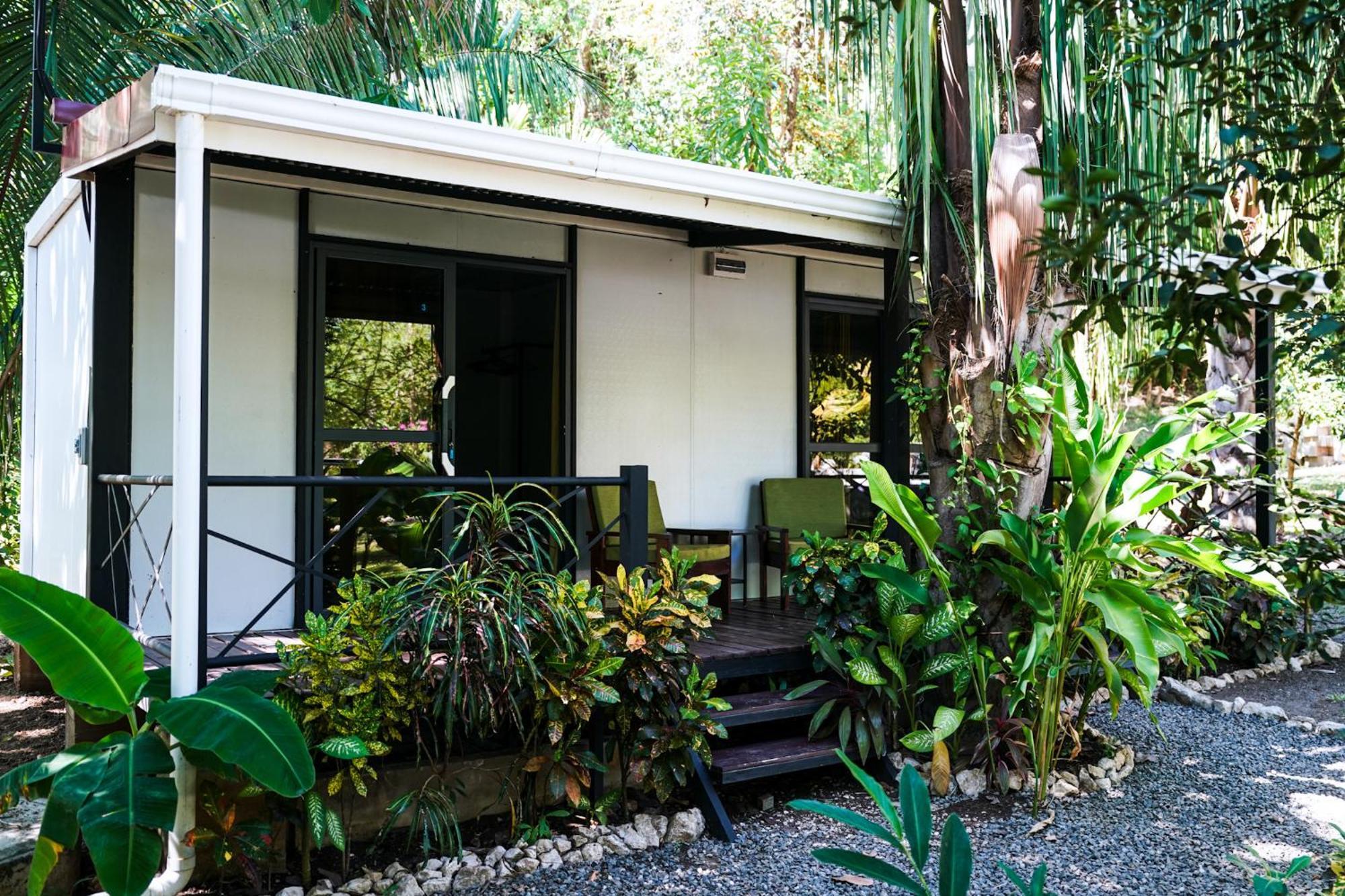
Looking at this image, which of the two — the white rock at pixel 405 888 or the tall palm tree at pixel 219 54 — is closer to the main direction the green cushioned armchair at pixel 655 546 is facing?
the white rock

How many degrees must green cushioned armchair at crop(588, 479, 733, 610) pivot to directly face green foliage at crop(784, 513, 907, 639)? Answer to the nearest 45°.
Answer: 0° — it already faces it

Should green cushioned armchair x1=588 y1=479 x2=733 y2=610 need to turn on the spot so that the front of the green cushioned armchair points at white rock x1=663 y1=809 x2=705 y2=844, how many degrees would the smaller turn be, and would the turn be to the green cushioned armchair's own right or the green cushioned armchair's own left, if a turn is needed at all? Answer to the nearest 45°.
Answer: approximately 45° to the green cushioned armchair's own right

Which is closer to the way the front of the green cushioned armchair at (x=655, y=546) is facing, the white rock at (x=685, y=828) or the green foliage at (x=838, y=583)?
the green foliage

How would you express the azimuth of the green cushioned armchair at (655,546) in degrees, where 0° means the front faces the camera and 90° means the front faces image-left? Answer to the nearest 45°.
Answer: approximately 315°

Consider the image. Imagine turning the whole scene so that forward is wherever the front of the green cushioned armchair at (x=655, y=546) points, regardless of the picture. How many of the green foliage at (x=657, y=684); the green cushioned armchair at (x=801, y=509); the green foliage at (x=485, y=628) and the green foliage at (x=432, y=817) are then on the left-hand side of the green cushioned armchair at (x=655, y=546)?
1

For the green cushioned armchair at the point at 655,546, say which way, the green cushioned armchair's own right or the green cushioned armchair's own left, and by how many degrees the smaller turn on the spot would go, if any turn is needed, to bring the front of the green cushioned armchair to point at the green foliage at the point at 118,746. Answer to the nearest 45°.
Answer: approximately 90° to the green cushioned armchair's own right

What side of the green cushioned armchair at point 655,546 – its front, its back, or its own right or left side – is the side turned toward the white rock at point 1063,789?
front

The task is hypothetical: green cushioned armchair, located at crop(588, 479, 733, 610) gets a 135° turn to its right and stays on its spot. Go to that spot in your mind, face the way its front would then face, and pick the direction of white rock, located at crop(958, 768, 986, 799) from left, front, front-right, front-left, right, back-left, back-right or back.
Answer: back-left

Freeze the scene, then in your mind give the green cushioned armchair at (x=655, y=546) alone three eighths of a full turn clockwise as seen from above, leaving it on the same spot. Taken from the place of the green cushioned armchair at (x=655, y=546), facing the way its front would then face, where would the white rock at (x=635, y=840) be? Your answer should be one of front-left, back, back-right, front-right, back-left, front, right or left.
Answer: left

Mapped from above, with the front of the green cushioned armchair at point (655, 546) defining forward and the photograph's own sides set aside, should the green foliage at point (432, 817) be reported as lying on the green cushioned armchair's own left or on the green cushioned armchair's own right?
on the green cushioned armchair's own right

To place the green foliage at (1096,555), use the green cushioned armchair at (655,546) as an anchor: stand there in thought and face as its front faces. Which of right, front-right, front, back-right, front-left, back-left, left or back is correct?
front

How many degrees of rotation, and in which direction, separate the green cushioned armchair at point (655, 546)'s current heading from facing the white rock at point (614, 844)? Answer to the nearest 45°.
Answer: approximately 45° to its right

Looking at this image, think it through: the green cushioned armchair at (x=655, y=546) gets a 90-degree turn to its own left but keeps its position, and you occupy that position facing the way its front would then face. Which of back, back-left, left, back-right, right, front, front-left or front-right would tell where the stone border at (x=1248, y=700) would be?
front-right
